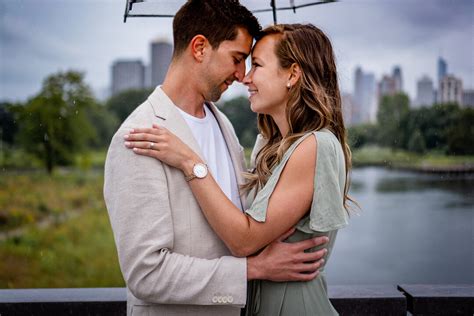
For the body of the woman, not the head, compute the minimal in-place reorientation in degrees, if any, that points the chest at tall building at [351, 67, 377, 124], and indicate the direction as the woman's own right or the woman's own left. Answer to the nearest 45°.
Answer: approximately 90° to the woman's own right

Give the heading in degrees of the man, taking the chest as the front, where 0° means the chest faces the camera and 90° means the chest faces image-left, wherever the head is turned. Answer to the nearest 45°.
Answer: approximately 315°

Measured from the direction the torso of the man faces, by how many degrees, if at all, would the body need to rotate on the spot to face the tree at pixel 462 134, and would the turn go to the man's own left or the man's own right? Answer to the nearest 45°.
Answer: approximately 90° to the man's own left

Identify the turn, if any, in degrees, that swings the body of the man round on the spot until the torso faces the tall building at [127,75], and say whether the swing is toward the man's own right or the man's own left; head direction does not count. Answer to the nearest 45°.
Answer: approximately 135° to the man's own left

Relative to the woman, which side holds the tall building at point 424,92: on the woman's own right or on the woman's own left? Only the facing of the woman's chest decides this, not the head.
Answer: on the woman's own right

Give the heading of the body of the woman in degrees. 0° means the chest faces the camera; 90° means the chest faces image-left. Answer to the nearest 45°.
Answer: approximately 90°

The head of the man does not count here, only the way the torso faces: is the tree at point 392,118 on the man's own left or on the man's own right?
on the man's own left

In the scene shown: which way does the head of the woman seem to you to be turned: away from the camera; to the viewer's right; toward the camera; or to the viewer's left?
to the viewer's left

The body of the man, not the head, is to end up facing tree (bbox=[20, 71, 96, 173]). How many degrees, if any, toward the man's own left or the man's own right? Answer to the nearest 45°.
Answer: approximately 135° to the man's own left

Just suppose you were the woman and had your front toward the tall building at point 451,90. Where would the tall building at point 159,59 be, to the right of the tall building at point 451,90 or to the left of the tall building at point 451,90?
left

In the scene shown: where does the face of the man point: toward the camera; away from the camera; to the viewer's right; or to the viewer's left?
to the viewer's right

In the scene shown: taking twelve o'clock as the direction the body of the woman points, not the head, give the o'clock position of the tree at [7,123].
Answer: The tree is roughly at 2 o'clock from the woman.

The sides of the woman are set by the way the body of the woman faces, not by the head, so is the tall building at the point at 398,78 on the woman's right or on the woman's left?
on the woman's right
